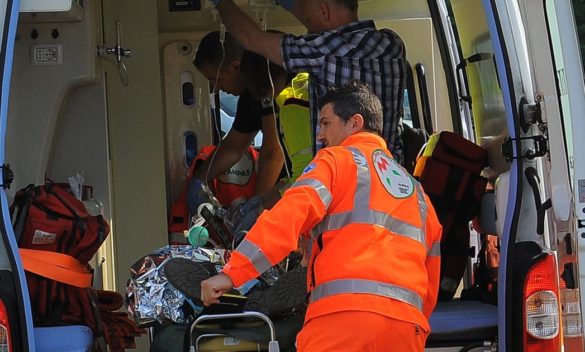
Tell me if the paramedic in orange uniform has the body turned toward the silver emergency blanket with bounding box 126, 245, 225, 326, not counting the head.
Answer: yes

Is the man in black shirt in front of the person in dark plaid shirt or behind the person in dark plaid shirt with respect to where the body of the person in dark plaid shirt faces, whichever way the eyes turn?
in front

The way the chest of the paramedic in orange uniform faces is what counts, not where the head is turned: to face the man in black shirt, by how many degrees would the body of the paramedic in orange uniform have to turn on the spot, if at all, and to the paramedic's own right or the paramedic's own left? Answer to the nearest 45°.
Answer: approximately 45° to the paramedic's own right

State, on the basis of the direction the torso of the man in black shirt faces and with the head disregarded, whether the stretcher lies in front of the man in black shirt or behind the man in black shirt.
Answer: in front

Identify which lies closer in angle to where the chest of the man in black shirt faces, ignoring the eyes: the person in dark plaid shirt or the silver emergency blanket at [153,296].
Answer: the silver emergency blanket

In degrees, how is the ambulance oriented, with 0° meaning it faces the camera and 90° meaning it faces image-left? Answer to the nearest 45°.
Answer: approximately 180°

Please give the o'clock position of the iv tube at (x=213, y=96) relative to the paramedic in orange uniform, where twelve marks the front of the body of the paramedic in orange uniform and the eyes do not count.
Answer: The iv tube is roughly at 1 o'clock from the paramedic in orange uniform.

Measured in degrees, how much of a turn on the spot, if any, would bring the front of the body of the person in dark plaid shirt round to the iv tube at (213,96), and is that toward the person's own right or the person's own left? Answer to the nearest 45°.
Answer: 0° — they already face it

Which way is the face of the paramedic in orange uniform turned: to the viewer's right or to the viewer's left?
to the viewer's left

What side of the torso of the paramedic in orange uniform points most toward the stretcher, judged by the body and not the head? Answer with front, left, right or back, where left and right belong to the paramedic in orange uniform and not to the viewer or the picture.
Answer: front
